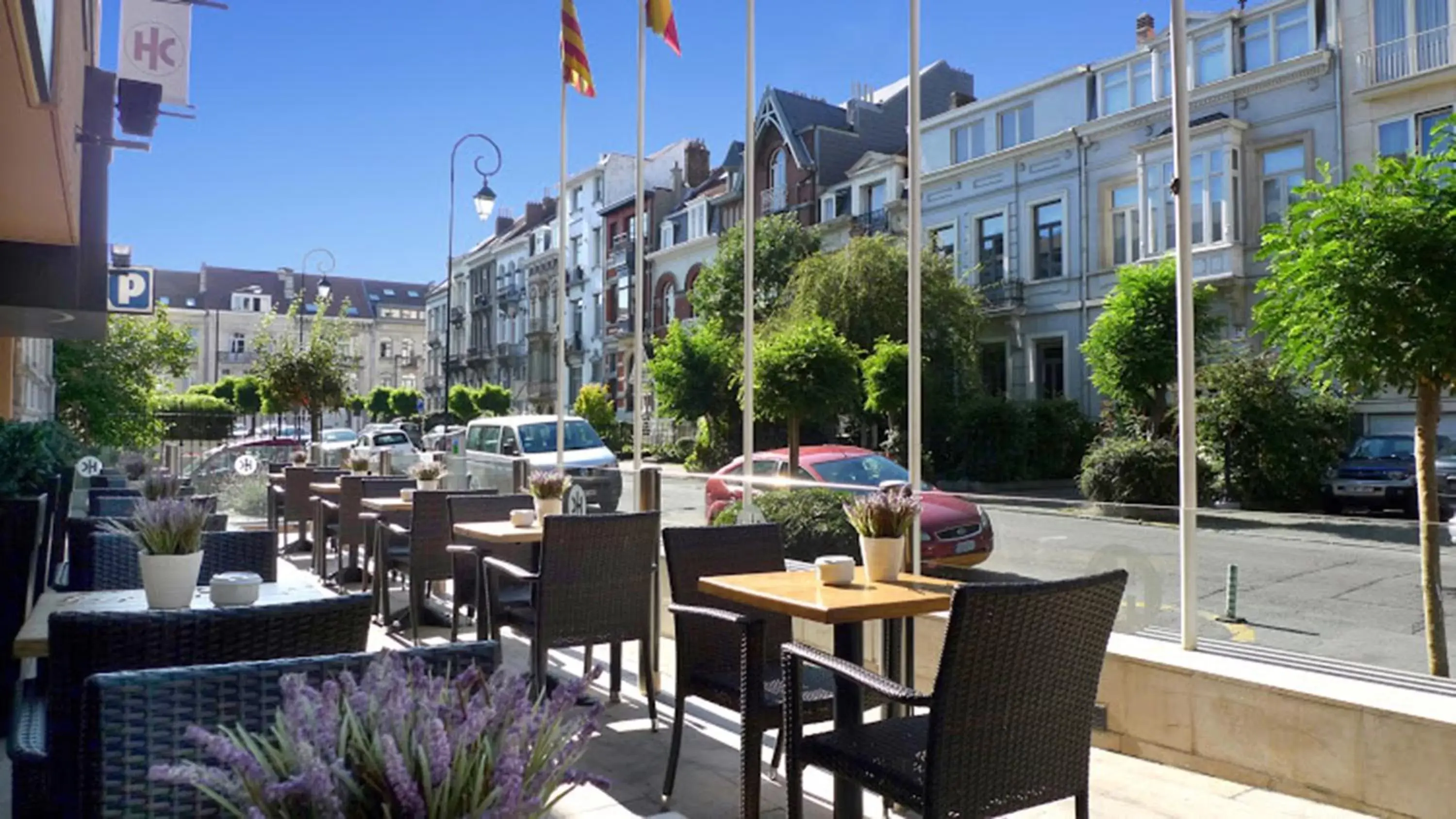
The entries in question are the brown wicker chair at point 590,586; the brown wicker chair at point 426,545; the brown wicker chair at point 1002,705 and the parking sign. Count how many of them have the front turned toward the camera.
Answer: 1

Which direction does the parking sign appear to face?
toward the camera

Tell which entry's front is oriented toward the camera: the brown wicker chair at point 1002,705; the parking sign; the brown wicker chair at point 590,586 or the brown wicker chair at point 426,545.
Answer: the parking sign

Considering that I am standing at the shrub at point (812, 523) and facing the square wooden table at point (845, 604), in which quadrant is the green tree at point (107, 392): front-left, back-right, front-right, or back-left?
back-right

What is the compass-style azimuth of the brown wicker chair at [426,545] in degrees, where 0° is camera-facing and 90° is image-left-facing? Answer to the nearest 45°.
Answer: approximately 135°

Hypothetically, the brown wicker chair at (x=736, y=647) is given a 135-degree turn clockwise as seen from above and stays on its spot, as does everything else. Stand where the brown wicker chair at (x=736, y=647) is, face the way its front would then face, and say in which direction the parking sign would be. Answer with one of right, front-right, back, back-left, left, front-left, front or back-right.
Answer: front-right

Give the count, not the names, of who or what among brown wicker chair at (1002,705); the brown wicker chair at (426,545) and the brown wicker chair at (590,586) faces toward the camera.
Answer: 0

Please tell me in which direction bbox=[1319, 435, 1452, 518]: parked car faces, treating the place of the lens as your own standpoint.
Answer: facing the viewer and to the left of the viewer

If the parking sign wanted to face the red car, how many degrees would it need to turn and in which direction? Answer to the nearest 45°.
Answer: approximately 45° to its left

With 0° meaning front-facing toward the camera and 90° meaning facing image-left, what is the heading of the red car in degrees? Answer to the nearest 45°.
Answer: approximately 315°

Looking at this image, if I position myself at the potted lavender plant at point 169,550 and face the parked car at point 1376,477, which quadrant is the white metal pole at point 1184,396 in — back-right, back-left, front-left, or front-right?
front-right
